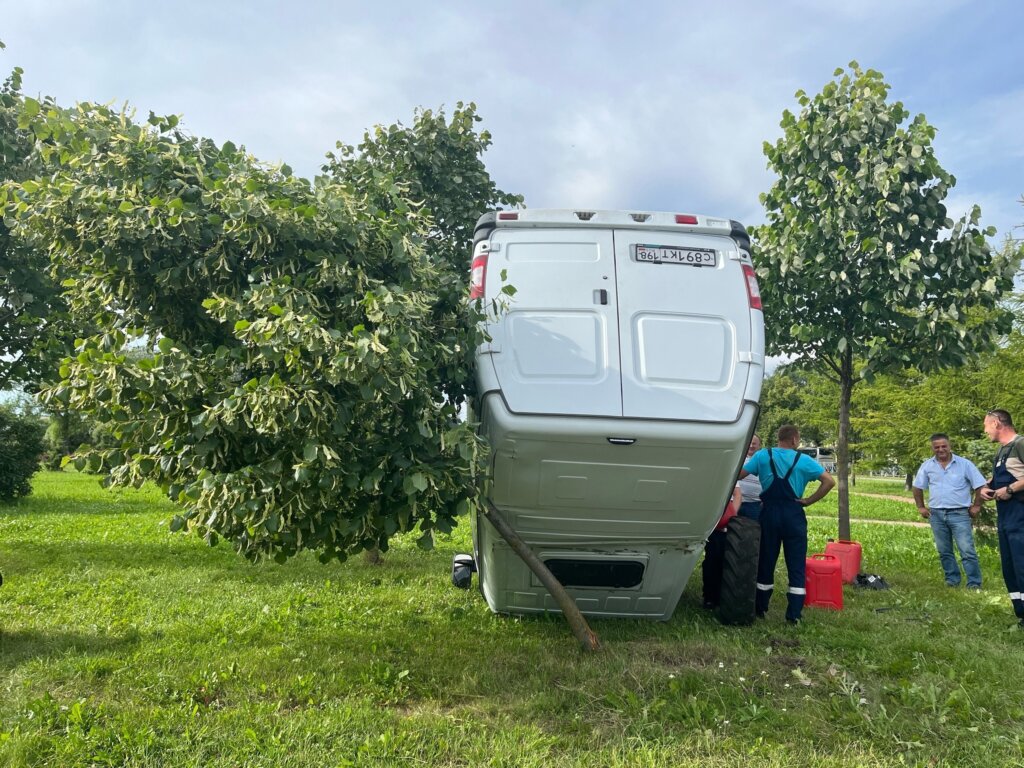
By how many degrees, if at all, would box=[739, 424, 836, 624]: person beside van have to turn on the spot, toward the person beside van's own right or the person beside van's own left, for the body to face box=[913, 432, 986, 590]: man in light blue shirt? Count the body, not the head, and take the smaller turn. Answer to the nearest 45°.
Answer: approximately 45° to the person beside van's own right

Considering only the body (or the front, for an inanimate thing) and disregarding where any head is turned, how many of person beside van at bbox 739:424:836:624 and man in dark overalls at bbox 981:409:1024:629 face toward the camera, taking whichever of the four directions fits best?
0

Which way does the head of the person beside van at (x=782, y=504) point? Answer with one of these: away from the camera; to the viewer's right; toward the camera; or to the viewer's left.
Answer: away from the camera

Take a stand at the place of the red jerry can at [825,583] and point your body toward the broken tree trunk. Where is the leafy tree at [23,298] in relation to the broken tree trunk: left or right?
right

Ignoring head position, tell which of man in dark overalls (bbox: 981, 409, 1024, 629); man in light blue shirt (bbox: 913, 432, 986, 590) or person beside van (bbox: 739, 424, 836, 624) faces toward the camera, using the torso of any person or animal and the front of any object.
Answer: the man in light blue shirt

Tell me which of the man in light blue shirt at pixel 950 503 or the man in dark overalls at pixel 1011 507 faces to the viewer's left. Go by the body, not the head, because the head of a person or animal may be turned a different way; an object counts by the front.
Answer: the man in dark overalls

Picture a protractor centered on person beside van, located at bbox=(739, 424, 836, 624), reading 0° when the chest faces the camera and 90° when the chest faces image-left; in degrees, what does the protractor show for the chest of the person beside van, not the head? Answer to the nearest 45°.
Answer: approximately 180°

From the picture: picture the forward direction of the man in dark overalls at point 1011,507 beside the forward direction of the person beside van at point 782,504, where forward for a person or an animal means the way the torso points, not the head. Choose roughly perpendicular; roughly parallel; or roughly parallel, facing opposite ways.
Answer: roughly perpendicular

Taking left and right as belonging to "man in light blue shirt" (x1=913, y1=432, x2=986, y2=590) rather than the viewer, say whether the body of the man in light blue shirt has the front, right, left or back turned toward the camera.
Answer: front

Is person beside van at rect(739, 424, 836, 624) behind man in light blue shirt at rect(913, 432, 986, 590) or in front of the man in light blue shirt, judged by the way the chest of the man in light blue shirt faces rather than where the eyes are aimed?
in front

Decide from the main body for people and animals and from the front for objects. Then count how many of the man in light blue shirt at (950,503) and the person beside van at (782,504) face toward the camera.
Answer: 1

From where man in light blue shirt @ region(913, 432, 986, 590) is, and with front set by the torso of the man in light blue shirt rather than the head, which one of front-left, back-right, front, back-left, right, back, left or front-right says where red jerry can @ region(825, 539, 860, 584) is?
front-right

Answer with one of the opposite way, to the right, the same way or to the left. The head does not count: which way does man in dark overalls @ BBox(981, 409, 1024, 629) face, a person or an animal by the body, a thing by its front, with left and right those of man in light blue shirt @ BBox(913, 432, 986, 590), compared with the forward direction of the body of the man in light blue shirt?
to the right

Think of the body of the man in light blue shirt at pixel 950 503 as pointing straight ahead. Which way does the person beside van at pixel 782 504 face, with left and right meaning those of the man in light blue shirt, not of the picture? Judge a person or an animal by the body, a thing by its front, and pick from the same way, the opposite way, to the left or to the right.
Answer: the opposite way

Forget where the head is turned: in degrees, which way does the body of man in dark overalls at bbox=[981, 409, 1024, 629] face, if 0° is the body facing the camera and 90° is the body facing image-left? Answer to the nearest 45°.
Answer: approximately 90°

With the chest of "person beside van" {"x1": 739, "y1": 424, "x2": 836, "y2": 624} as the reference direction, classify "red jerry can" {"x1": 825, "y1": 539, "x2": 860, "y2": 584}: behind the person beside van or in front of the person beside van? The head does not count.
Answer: in front
